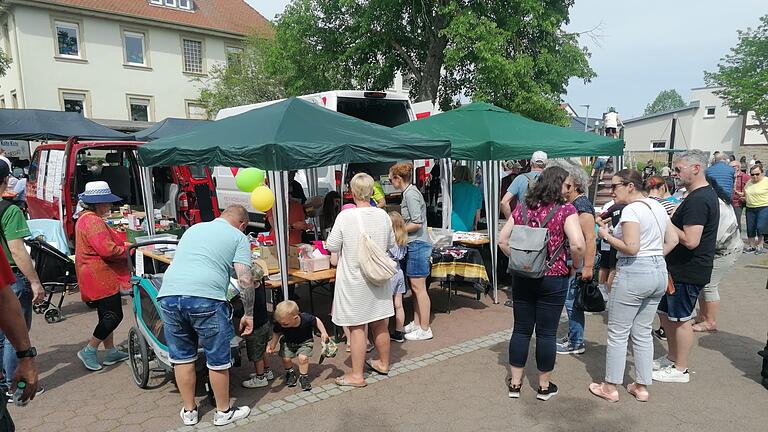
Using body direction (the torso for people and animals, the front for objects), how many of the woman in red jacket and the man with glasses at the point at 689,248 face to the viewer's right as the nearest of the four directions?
1

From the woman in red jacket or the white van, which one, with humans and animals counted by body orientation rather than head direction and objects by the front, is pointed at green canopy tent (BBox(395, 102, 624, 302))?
the woman in red jacket

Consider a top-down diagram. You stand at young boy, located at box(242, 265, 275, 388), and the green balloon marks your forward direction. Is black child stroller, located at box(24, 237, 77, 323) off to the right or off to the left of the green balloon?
left

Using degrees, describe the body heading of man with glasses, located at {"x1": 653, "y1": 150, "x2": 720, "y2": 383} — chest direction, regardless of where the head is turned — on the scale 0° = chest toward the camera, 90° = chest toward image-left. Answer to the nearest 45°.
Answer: approximately 90°

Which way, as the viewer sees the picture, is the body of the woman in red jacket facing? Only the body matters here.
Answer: to the viewer's right

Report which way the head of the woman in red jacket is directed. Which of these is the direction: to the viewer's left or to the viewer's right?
to the viewer's right

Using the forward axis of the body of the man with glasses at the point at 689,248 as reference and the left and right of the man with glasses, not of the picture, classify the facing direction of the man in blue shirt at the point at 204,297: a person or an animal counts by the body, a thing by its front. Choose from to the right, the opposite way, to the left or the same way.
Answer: to the right

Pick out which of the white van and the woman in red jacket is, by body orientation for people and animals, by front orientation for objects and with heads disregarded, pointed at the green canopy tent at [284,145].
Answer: the woman in red jacket

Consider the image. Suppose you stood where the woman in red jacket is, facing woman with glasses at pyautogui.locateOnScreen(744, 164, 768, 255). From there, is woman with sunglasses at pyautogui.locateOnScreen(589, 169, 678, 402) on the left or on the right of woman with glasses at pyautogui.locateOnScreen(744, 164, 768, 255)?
right

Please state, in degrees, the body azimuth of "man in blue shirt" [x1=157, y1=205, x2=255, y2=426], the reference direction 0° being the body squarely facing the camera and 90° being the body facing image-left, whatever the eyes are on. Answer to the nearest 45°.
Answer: approximately 225°

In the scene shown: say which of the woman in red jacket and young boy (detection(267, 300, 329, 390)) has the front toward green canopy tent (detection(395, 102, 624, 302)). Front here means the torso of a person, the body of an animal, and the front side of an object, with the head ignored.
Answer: the woman in red jacket

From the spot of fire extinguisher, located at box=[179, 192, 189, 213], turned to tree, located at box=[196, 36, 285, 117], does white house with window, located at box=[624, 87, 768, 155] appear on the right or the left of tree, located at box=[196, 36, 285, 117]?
right
